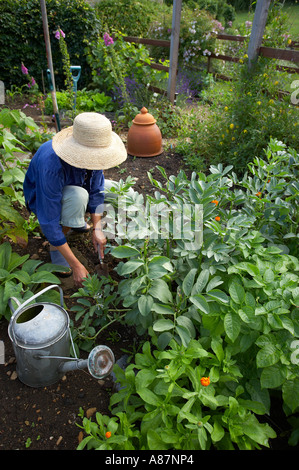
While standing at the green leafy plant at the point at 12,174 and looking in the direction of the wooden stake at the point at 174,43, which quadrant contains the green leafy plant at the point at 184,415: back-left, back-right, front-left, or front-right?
back-right

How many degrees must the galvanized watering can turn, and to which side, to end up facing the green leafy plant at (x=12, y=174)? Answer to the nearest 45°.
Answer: approximately 135° to its left

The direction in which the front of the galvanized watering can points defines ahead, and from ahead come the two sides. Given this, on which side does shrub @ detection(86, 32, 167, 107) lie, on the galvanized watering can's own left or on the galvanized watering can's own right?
on the galvanized watering can's own left

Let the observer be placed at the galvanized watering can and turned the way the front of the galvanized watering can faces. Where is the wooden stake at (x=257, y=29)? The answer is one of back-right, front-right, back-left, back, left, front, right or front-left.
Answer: left

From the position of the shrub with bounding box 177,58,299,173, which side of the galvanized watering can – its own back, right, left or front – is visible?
left

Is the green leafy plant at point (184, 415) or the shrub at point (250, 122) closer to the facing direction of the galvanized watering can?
the green leafy plant

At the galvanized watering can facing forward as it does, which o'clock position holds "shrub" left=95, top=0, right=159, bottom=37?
The shrub is roughly at 8 o'clock from the galvanized watering can.

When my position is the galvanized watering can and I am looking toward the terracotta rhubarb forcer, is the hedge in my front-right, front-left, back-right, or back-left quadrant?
front-left

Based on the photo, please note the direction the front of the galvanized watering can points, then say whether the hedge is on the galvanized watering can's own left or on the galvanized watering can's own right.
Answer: on the galvanized watering can's own left

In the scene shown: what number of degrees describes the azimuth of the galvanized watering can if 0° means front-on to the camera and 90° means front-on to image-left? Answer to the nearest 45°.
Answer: approximately 315°

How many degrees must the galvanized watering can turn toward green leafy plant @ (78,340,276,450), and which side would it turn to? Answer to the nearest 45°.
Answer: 0° — it already faces it
